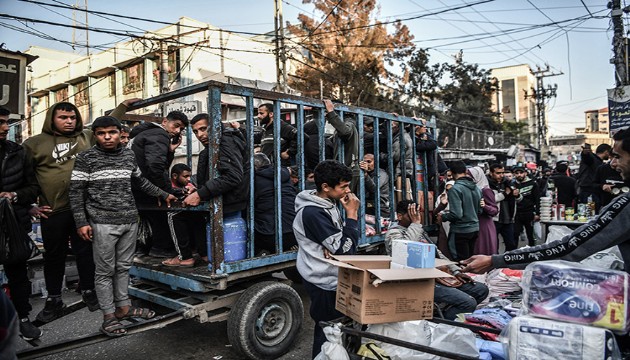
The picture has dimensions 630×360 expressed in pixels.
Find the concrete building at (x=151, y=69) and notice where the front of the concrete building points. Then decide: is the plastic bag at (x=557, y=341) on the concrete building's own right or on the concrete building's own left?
on the concrete building's own left

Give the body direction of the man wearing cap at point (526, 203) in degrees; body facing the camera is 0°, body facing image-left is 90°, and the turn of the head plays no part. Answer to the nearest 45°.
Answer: approximately 45°

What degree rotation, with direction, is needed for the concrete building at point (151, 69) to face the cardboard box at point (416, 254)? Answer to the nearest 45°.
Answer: approximately 45° to its left
